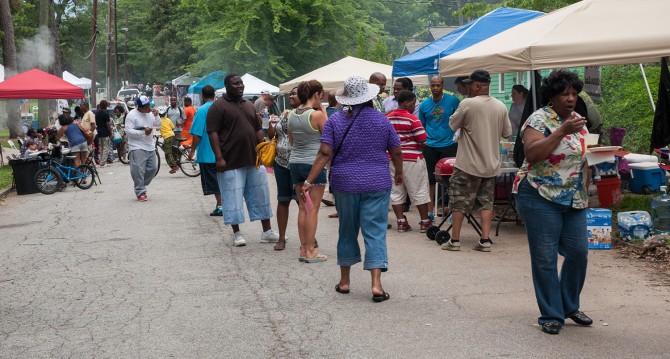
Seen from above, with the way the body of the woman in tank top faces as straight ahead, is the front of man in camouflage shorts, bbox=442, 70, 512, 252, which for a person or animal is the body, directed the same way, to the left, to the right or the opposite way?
to the left

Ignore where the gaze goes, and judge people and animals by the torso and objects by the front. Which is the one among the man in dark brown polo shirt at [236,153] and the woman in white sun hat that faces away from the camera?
the woman in white sun hat

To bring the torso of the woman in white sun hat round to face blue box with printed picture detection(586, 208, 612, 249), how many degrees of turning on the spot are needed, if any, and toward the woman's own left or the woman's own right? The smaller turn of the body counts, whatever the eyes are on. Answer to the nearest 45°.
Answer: approximately 45° to the woman's own right

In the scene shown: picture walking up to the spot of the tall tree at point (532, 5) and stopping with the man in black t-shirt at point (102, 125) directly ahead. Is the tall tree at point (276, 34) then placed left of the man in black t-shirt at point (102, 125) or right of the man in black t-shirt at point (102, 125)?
right

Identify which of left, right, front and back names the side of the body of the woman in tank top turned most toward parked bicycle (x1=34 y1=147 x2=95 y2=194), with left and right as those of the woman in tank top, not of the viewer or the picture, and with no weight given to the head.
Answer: left

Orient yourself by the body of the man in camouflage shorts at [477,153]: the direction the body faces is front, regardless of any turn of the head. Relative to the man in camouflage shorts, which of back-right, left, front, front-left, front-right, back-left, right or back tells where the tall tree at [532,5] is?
front-right

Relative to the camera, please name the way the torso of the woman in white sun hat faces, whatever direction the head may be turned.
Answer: away from the camera

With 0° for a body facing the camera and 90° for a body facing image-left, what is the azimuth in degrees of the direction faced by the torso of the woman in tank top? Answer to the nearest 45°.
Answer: approximately 225°

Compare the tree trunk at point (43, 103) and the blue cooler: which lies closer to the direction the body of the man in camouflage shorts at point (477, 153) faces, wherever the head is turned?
the tree trunk

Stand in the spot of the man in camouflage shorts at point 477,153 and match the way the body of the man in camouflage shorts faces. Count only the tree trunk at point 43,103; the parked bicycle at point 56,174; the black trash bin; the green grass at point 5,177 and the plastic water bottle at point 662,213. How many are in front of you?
4

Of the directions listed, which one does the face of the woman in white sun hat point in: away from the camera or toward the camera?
away from the camera

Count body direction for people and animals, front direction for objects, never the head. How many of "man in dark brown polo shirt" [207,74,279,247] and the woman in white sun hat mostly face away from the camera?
1

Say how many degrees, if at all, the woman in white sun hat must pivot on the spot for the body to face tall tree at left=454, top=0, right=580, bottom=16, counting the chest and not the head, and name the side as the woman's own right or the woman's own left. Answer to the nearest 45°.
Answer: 0° — they already face it
